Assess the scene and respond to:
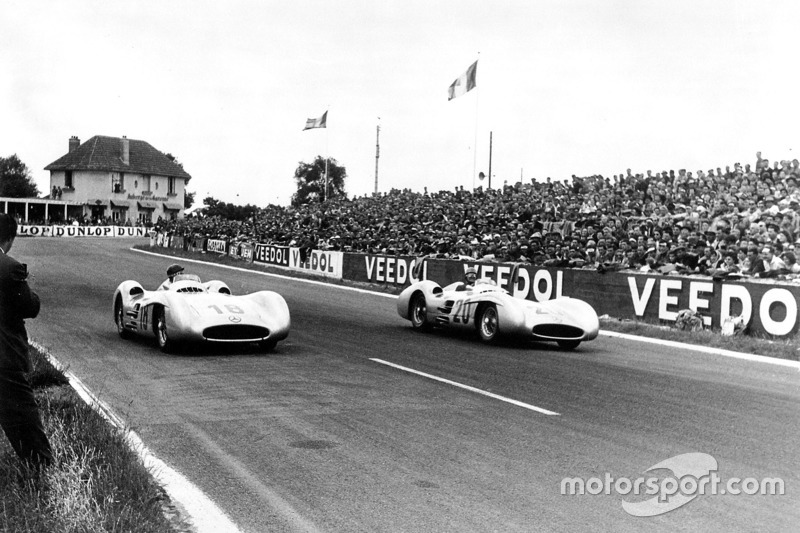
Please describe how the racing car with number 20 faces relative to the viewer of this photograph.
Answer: facing the viewer and to the right of the viewer

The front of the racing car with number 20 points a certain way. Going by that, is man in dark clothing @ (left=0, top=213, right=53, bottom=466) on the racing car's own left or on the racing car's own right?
on the racing car's own right

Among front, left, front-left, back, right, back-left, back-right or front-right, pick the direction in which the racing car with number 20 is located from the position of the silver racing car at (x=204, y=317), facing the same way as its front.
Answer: front-left

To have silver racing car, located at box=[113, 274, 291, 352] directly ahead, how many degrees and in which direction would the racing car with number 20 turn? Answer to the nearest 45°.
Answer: approximately 90° to its right

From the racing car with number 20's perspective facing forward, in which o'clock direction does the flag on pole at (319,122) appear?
The flag on pole is roughly at 7 o'clock from the racing car with number 20.

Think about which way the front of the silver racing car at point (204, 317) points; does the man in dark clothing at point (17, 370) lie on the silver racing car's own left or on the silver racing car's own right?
on the silver racing car's own right

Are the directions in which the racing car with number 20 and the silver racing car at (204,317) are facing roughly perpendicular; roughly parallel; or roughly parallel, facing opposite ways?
roughly parallel

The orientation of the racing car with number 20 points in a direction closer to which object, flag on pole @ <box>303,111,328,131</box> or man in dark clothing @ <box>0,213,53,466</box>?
the man in dark clothing

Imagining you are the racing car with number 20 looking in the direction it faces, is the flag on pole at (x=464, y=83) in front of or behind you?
behind

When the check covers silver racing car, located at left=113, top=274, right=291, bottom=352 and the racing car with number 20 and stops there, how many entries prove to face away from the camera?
0

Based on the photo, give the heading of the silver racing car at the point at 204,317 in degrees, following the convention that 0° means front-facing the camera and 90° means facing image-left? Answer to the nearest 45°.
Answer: approximately 315°

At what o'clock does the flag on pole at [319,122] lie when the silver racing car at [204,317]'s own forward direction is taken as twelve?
The flag on pole is roughly at 8 o'clock from the silver racing car.
